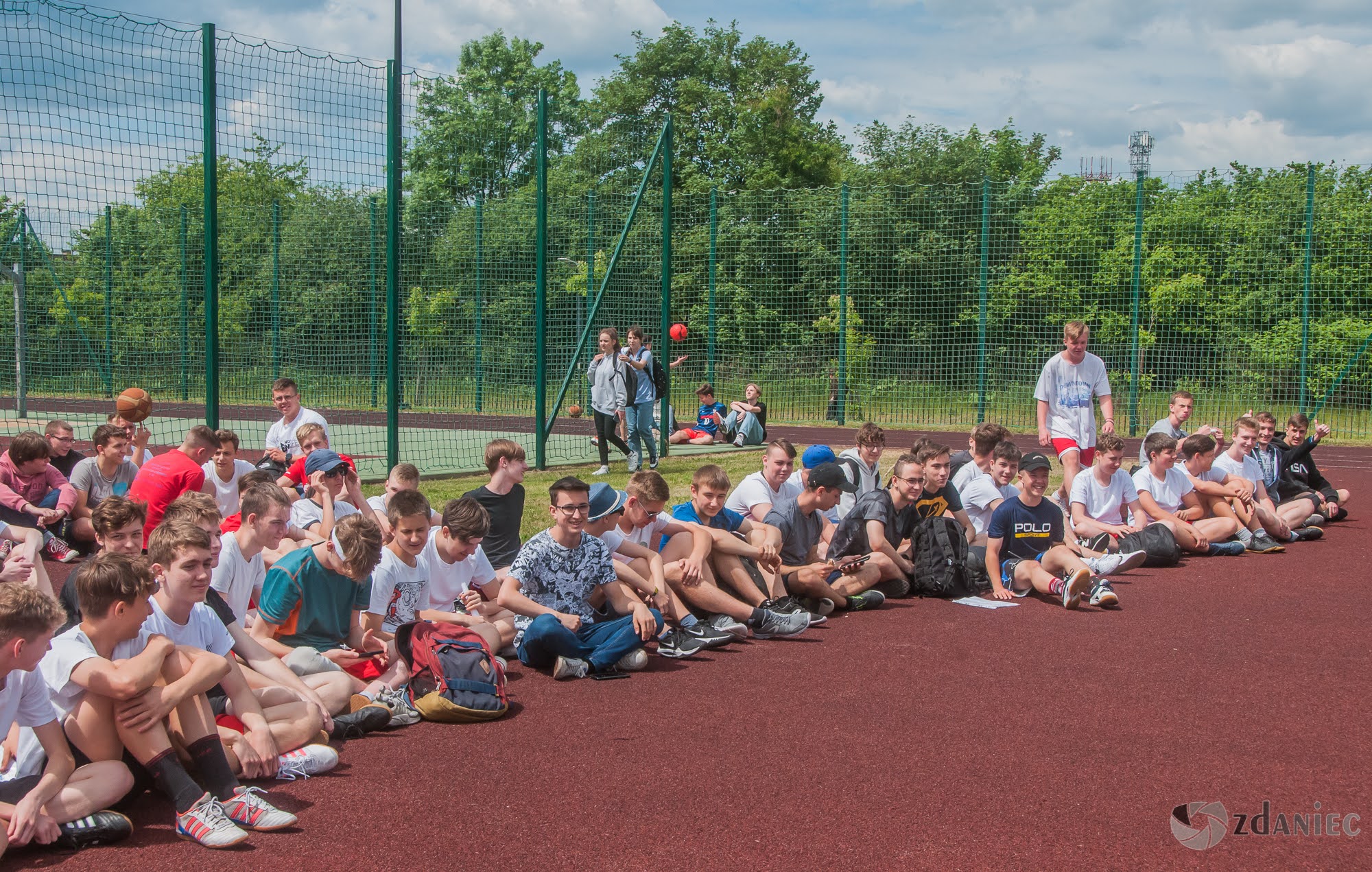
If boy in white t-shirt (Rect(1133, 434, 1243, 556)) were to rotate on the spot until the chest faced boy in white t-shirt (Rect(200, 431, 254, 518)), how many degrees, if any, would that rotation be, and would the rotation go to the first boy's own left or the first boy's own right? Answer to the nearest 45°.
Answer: approximately 90° to the first boy's own right

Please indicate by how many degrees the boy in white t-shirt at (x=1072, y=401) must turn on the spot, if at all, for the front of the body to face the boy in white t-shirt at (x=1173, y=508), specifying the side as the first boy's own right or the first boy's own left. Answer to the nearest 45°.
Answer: approximately 45° to the first boy's own left

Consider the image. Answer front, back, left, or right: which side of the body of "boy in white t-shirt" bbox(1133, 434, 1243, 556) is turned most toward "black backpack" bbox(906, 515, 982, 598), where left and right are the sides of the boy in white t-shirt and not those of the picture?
right

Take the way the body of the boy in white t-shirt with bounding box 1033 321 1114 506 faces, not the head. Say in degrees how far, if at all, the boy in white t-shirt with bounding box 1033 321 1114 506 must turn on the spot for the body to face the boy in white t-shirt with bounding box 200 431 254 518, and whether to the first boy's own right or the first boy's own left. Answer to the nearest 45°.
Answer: approximately 45° to the first boy's own right

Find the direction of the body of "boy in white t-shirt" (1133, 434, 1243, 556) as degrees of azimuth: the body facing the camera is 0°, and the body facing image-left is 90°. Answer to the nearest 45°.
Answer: approximately 315°

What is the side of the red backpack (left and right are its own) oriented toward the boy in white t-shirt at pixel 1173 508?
left

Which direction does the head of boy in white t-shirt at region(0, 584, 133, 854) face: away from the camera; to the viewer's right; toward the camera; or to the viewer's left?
to the viewer's right

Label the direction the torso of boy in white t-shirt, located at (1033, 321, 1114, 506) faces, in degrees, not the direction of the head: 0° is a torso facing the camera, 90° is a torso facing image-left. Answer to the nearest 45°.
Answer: approximately 0°

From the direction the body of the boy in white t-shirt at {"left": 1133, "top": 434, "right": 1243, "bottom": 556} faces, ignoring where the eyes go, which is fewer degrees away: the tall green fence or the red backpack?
the red backpack

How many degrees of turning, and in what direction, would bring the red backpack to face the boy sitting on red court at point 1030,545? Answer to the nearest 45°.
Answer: approximately 90° to its left

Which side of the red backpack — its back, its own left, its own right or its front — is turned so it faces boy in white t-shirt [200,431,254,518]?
back
